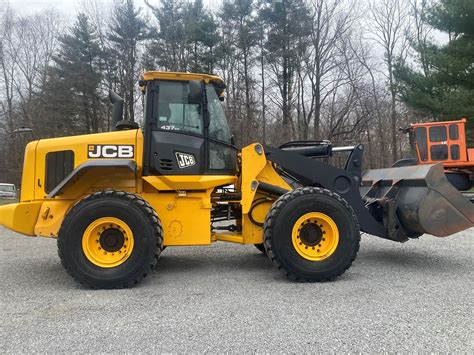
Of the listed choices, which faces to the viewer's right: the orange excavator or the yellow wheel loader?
the yellow wheel loader

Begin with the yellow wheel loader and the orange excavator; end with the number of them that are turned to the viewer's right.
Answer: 1

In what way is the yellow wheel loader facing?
to the viewer's right

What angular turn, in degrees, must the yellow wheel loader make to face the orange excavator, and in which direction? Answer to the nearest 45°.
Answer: approximately 45° to its left
